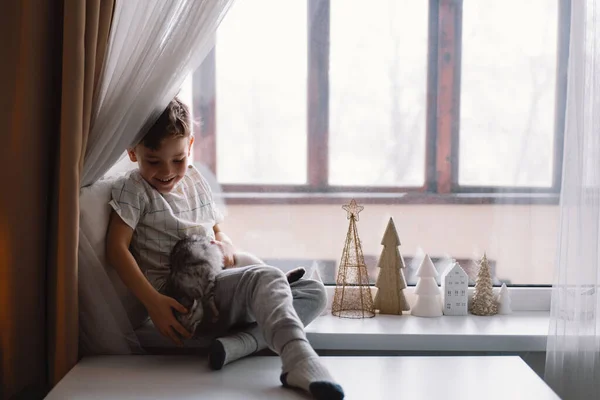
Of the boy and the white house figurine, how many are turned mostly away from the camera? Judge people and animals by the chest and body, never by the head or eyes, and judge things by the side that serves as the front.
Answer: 0

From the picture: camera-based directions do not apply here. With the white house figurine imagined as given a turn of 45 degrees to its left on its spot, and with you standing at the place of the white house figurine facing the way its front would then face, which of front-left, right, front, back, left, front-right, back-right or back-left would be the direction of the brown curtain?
right

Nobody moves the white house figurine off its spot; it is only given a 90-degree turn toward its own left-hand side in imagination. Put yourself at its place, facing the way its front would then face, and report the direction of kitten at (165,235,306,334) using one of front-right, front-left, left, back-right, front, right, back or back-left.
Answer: back-right

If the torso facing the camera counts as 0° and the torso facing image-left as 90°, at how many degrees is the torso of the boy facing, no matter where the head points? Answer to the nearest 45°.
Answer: approximately 315°

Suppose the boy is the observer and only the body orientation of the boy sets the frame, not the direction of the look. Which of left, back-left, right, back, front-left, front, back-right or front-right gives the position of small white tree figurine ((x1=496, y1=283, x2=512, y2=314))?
front-left

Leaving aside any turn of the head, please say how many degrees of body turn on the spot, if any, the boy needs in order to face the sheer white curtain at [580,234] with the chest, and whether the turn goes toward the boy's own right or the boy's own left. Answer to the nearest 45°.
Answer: approximately 45° to the boy's own left

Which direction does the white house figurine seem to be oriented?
toward the camera
